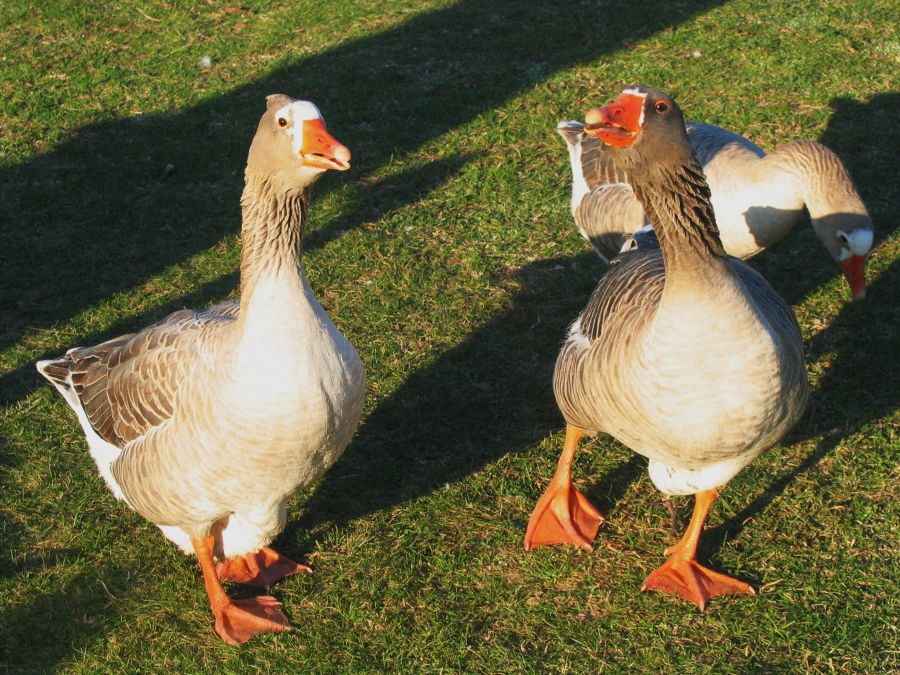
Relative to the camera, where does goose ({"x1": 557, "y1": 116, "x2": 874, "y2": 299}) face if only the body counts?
to the viewer's right

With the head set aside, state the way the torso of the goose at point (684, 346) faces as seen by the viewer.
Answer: toward the camera

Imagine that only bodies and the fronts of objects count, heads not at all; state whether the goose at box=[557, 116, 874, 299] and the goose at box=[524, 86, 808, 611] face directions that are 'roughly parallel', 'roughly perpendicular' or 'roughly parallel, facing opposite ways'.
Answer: roughly perpendicular

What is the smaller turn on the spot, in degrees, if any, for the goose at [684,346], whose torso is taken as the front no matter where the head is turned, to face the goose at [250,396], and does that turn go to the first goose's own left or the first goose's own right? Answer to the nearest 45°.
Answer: approximately 90° to the first goose's own right

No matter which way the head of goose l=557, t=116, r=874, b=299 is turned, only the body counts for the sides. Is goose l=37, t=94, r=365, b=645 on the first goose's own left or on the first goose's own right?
on the first goose's own right

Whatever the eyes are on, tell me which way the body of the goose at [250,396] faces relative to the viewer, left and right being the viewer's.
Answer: facing the viewer and to the right of the viewer

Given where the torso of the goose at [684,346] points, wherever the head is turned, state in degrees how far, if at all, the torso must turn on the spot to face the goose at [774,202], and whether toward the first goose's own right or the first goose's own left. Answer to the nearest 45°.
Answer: approximately 180°

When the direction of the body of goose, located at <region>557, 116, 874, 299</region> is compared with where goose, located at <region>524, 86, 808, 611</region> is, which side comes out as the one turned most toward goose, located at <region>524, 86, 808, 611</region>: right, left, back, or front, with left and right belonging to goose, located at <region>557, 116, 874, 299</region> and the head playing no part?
right

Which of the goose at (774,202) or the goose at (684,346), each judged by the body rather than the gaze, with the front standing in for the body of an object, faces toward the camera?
the goose at (684,346)

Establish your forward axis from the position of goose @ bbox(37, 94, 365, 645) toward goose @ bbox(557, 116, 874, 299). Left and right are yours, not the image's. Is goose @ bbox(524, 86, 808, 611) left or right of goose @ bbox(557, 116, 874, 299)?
right
